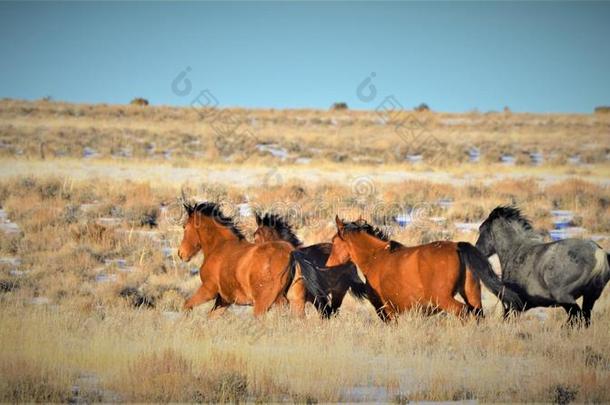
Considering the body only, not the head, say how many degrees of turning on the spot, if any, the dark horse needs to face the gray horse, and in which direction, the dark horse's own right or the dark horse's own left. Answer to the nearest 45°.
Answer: approximately 180°

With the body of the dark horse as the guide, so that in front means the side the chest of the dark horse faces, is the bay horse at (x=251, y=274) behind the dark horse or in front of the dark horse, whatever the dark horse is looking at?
in front

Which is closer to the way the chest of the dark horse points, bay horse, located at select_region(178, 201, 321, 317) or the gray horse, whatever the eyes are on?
the bay horse

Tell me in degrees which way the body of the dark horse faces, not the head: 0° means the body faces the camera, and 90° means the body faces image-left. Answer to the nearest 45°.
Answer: approximately 90°

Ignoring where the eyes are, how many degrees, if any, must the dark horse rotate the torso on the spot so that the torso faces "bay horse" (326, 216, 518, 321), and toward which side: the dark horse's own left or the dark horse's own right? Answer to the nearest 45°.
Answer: approximately 135° to the dark horse's own left
